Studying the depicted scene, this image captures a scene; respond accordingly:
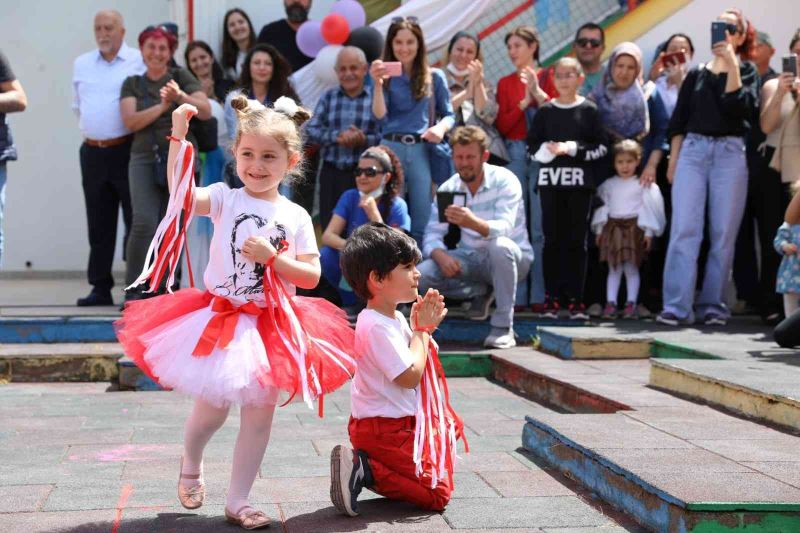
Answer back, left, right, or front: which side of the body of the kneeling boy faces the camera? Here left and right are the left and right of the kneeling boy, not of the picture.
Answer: right

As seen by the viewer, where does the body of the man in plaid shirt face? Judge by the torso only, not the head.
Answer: toward the camera

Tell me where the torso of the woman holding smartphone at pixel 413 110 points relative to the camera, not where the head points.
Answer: toward the camera

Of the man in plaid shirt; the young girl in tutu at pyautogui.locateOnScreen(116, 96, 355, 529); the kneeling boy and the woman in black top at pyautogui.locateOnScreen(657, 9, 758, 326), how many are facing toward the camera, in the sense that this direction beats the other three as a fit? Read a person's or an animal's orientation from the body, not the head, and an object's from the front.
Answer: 3

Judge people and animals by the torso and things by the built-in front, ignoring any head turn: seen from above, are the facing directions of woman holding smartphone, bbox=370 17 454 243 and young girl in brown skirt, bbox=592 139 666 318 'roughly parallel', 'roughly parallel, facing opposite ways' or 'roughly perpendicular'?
roughly parallel

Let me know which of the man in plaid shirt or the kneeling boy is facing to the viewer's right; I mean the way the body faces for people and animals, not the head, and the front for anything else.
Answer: the kneeling boy

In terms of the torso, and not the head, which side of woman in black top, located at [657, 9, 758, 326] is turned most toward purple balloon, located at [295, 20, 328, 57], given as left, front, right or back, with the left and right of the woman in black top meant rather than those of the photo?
right

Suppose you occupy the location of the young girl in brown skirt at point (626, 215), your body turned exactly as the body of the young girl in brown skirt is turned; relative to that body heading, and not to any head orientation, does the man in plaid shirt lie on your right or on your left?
on your right

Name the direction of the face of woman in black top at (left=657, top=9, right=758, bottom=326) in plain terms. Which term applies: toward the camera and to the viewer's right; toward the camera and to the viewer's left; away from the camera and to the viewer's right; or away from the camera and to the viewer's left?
toward the camera and to the viewer's left

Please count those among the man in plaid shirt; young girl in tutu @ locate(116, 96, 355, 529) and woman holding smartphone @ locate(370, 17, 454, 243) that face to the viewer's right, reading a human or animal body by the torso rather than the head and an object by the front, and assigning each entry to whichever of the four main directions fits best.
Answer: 0

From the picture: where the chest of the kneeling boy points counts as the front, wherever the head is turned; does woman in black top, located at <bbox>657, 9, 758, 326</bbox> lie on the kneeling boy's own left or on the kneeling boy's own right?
on the kneeling boy's own left

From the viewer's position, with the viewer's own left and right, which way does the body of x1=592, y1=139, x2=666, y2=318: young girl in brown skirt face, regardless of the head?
facing the viewer

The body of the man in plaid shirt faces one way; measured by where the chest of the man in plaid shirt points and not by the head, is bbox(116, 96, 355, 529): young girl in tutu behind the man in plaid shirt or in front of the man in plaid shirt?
in front
